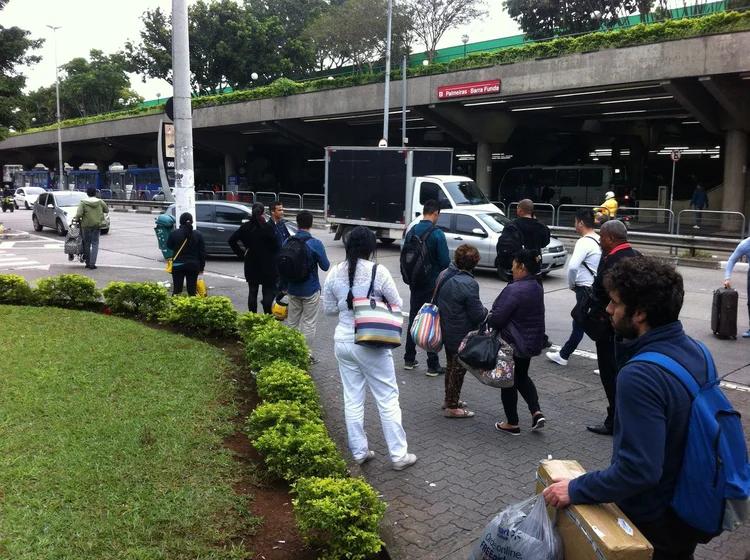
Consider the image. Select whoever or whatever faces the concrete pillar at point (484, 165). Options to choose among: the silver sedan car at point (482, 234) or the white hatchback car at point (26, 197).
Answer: the white hatchback car

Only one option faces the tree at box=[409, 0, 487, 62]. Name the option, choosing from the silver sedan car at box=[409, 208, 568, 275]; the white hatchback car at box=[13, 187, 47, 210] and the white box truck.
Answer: the white hatchback car

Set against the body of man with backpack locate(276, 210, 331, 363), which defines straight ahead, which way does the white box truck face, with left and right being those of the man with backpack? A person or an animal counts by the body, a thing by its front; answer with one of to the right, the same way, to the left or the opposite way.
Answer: to the right

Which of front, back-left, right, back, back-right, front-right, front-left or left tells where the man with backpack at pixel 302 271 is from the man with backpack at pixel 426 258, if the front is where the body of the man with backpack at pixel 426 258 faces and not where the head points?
back-left

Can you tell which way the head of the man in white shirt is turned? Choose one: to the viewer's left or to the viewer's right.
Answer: to the viewer's left

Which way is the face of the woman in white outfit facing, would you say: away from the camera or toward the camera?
away from the camera
